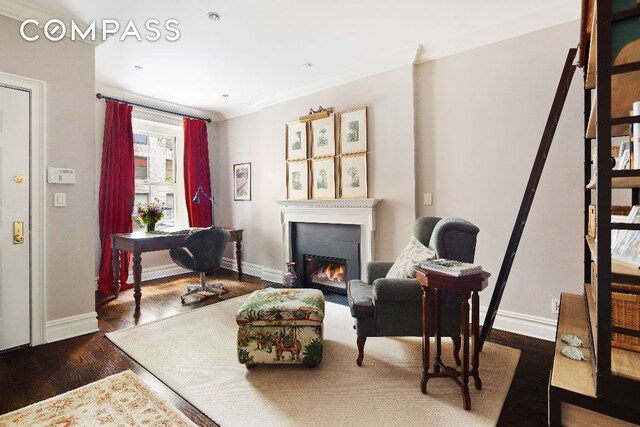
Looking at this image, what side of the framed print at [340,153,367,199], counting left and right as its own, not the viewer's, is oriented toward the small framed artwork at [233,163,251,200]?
right

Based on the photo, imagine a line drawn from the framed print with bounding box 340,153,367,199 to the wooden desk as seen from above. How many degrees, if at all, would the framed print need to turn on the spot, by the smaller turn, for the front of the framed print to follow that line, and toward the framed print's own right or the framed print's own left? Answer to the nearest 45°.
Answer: approximately 45° to the framed print's own right

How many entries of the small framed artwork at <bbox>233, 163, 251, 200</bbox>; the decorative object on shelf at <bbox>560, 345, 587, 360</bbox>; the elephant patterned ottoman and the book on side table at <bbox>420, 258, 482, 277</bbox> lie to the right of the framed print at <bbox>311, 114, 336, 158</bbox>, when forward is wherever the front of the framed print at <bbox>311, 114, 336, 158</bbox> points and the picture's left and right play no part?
1

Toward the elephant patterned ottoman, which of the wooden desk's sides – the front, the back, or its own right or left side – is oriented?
front

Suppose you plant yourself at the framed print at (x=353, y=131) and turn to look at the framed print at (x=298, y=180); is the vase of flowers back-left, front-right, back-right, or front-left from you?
front-left

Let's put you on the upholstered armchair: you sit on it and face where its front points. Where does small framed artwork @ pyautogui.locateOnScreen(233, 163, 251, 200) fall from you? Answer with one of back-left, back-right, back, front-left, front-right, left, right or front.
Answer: front-right

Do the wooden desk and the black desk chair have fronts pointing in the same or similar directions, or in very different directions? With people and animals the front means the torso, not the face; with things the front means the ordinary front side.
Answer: very different directions

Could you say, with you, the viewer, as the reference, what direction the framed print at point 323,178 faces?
facing the viewer and to the left of the viewer

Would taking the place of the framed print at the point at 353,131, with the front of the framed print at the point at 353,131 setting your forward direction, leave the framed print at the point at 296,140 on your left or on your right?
on your right

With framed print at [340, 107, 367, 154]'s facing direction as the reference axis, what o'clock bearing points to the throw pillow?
The throw pillow is roughly at 10 o'clock from the framed print.

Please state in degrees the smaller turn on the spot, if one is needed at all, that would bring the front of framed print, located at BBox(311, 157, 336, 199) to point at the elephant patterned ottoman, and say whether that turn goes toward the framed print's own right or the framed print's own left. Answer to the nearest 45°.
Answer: approximately 45° to the framed print's own left

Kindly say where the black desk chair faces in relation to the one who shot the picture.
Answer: facing away from the viewer and to the left of the viewer

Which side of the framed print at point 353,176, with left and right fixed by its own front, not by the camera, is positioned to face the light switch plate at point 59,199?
front

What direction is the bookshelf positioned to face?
to the viewer's left

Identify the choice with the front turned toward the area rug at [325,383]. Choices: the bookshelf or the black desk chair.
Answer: the bookshelf

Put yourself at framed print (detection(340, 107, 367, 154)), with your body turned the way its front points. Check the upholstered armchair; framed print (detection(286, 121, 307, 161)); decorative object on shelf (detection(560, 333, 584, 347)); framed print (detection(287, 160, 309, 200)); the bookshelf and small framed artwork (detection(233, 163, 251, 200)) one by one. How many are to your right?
3

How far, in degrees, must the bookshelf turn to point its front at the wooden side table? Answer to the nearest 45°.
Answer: approximately 45° to its right
